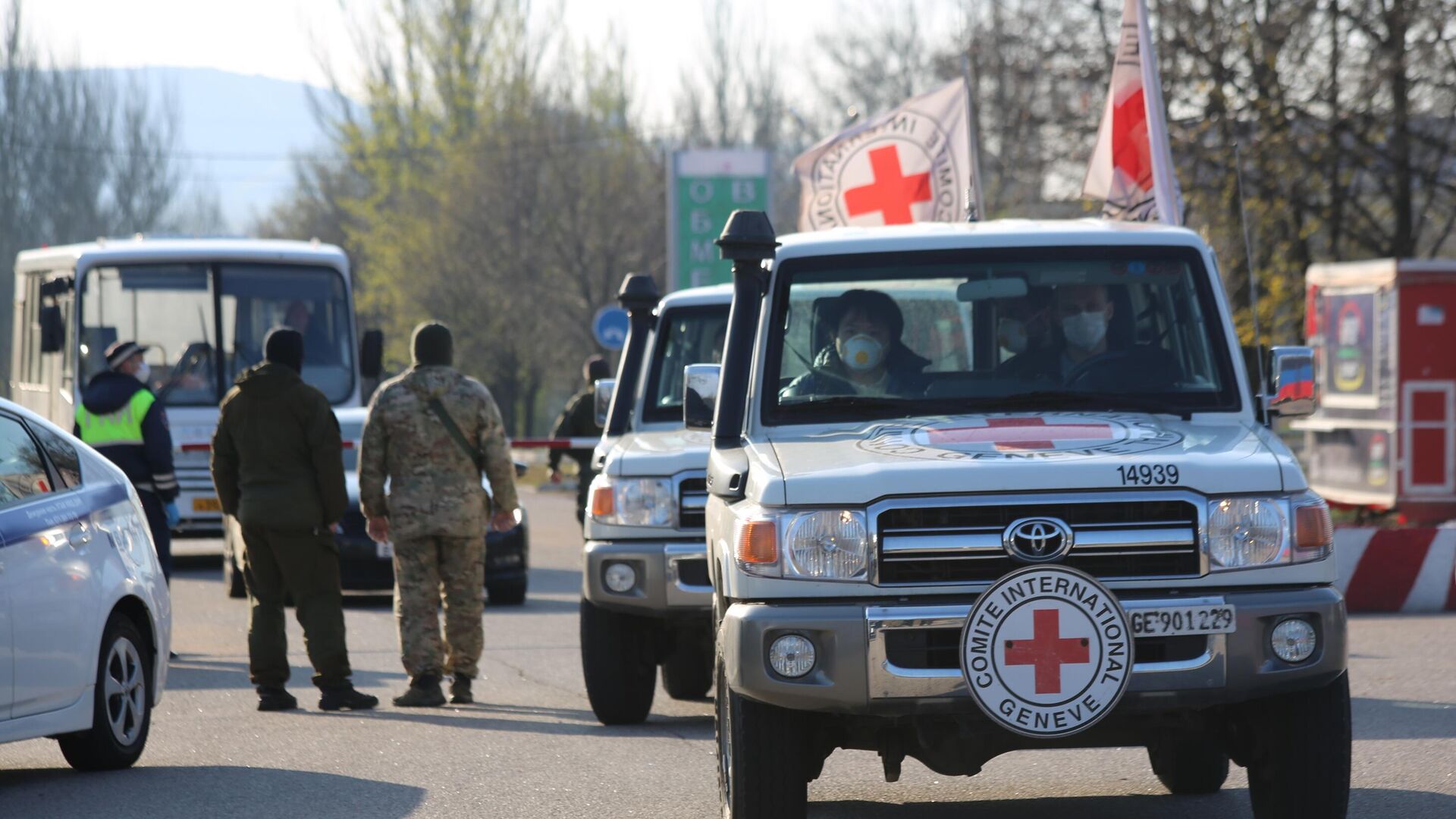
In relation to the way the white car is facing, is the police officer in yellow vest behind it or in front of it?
behind

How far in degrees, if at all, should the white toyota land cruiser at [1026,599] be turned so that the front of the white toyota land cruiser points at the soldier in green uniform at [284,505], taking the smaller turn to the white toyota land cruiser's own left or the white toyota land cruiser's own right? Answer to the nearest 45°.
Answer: approximately 135° to the white toyota land cruiser's own right

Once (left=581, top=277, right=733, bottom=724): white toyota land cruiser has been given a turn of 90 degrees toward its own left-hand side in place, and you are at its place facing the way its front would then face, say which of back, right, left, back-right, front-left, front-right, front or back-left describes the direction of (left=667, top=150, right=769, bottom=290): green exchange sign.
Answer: left

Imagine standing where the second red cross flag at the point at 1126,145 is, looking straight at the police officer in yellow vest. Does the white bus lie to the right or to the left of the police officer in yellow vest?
right

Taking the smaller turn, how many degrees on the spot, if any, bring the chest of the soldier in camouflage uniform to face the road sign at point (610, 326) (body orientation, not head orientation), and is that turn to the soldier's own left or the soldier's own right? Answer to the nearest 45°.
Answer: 0° — they already face it

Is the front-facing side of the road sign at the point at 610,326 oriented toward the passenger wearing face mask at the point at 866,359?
yes

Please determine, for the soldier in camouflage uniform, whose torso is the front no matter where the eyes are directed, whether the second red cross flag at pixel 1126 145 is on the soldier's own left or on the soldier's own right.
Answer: on the soldier's own right

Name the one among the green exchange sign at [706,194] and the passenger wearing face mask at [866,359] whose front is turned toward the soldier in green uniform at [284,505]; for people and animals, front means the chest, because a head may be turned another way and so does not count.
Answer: the green exchange sign

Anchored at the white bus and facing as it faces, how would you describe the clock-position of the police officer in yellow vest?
The police officer in yellow vest is roughly at 12 o'clock from the white bus.

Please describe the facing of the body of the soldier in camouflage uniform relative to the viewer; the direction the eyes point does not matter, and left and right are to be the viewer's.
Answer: facing away from the viewer

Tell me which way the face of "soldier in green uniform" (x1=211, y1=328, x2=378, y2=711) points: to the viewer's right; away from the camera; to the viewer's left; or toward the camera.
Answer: away from the camera

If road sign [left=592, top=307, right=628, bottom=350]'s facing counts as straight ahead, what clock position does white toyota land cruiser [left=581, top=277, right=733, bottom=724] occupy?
The white toyota land cruiser is roughly at 12 o'clock from the road sign.

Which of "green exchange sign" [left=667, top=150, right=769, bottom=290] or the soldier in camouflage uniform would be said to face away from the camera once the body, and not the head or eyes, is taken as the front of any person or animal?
the soldier in camouflage uniform
